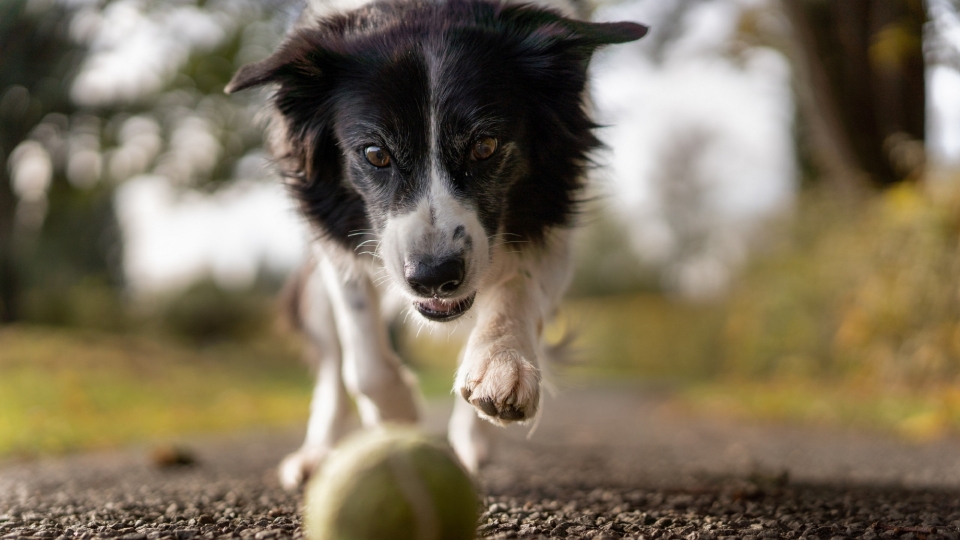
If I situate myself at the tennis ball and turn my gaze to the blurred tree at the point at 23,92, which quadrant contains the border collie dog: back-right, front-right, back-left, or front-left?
front-right

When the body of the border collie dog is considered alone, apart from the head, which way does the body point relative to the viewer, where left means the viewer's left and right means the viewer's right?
facing the viewer

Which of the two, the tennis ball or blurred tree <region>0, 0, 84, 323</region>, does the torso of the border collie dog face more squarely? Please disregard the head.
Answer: the tennis ball

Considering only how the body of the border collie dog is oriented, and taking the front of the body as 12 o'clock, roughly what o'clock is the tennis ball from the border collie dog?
The tennis ball is roughly at 12 o'clock from the border collie dog.

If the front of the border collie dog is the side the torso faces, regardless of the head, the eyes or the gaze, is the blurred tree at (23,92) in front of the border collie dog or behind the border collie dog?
behind
